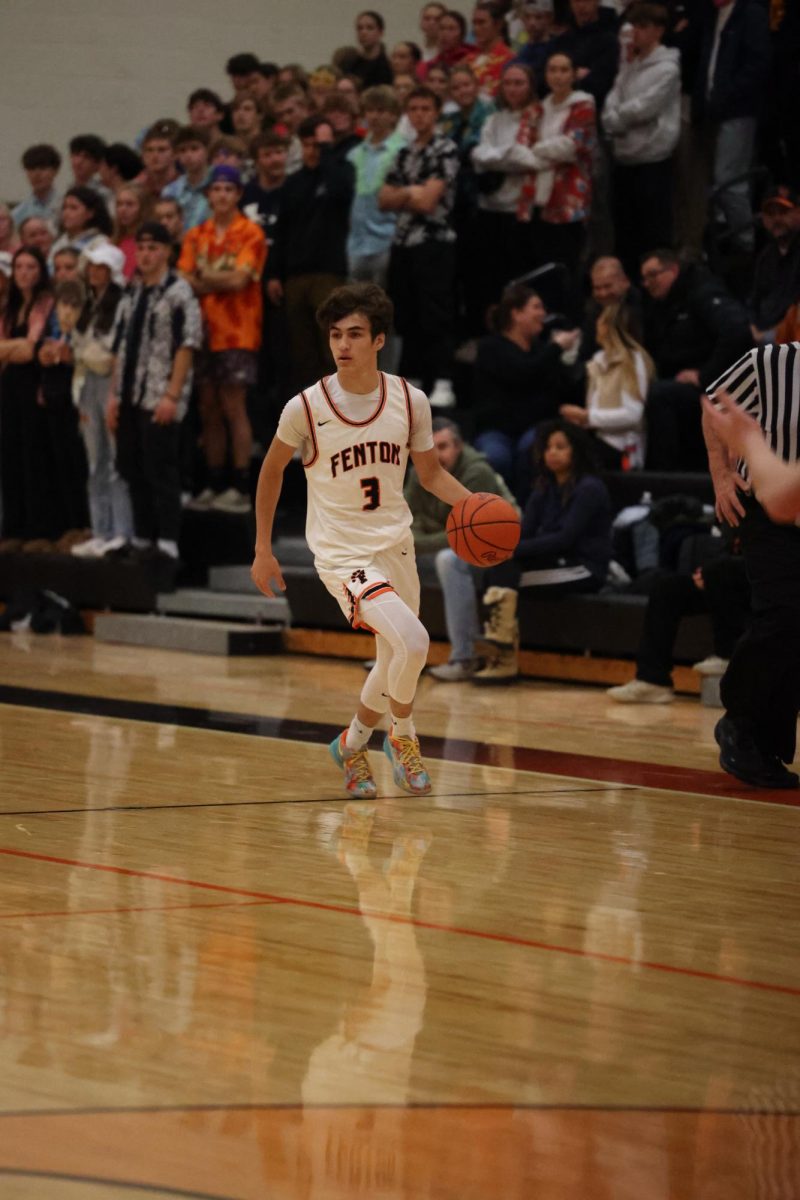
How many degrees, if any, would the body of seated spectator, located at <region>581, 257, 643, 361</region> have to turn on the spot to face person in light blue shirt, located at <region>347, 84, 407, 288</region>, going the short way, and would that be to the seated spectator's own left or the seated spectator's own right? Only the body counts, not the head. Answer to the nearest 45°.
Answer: approximately 90° to the seated spectator's own right

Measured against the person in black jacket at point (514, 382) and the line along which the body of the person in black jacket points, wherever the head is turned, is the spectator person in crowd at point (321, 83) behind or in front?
behind

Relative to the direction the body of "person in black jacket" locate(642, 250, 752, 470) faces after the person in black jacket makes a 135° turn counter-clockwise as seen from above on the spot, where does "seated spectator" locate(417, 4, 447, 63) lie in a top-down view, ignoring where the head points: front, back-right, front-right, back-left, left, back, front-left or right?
back-left

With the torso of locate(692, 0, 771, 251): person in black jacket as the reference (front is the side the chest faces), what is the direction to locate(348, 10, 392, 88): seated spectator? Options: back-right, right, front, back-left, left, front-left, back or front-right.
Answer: right

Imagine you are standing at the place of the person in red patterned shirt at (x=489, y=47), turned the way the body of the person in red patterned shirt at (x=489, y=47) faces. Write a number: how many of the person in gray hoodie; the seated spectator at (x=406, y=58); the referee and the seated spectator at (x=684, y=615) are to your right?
1

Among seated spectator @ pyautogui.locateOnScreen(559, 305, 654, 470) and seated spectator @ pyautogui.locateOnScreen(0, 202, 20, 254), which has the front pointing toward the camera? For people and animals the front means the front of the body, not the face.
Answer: seated spectator @ pyautogui.locateOnScreen(0, 202, 20, 254)

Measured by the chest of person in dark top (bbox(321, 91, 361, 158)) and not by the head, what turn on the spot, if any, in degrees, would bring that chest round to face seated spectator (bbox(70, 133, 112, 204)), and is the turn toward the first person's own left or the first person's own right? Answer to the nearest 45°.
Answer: approximately 90° to the first person's own right

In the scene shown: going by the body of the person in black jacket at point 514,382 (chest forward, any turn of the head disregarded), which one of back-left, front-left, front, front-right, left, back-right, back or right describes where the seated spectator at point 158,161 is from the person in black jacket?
back

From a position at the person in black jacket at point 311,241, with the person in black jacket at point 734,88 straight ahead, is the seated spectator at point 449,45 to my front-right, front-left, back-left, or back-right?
front-left

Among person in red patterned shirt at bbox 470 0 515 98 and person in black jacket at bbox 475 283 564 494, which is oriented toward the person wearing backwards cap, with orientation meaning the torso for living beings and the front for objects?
the person in red patterned shirt

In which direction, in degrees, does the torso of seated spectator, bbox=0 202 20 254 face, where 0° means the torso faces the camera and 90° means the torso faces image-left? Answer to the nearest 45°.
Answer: approximately 0°

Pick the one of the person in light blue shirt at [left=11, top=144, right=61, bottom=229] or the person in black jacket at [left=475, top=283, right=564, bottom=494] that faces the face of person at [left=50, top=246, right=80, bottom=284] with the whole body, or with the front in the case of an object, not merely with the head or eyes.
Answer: the person in light blue shirt

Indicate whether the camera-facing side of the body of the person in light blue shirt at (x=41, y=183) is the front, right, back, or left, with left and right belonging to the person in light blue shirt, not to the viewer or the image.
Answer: front
